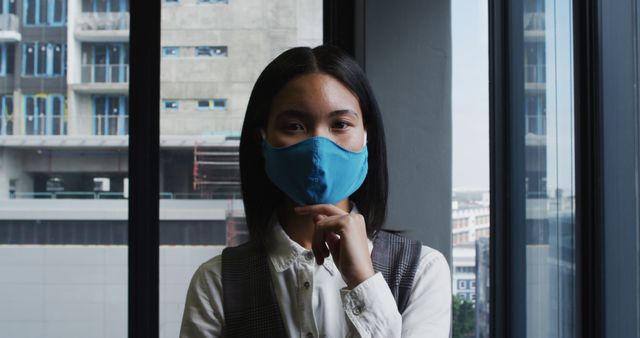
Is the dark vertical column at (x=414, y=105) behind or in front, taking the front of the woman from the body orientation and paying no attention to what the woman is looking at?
behind

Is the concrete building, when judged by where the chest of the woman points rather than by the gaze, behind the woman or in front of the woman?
behind

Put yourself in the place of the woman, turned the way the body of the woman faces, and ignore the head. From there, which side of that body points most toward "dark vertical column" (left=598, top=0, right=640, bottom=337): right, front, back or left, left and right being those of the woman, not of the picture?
left

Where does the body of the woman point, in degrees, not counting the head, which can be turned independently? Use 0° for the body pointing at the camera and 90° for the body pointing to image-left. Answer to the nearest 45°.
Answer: approximately 0°
